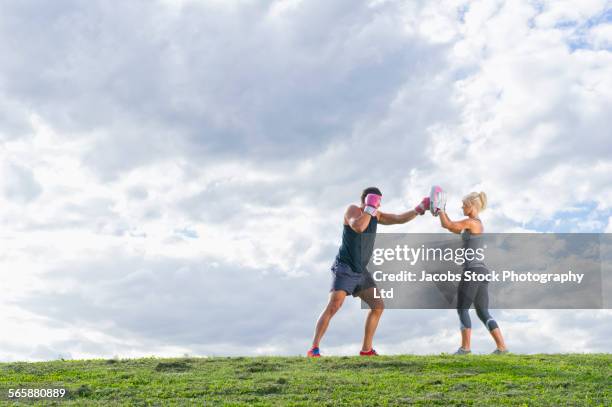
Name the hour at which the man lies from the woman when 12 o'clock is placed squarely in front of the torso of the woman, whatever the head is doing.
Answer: The man is roughly at 11 o'clock from the woman.

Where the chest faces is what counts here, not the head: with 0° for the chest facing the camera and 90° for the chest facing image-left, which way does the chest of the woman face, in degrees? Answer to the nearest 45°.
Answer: approximately 90°

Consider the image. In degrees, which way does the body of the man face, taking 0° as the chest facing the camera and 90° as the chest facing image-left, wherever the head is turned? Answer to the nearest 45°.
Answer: approximately 315°

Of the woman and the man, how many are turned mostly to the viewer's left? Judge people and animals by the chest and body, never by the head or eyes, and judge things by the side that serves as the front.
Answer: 1

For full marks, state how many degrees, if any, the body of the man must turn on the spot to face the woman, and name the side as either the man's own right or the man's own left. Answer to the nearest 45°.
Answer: approximately 45° to the man's own left

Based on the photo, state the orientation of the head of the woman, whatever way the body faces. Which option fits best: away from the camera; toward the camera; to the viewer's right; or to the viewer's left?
to the viewer's left
